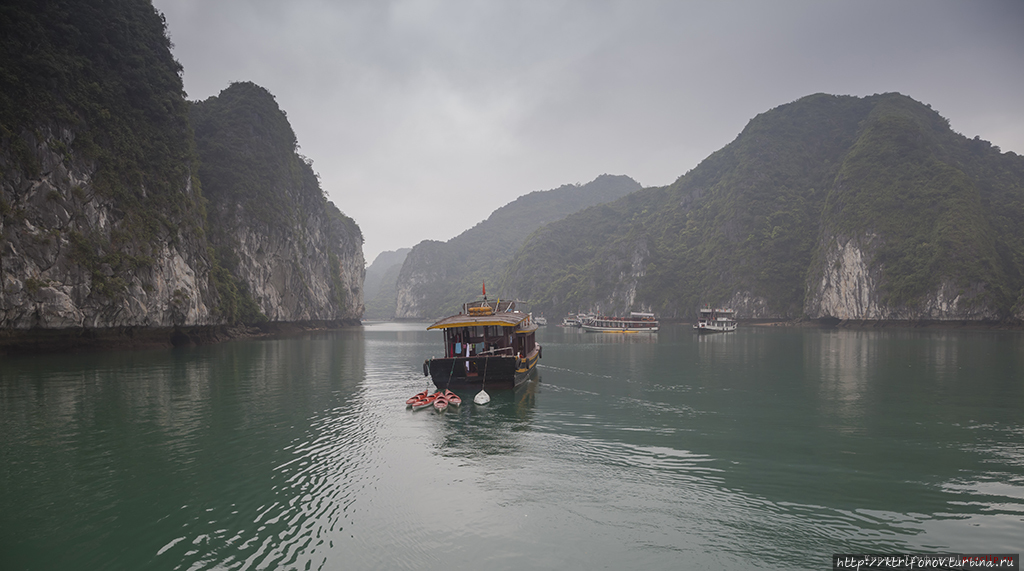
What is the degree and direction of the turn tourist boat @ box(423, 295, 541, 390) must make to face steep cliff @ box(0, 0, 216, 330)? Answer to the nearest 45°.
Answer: approximately 45° to its left

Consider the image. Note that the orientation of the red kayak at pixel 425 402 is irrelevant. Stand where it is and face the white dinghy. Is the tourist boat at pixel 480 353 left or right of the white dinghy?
left

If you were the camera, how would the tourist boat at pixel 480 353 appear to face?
facing away from the viewer

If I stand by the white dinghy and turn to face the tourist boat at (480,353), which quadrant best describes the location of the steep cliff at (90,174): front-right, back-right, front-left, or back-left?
front-left

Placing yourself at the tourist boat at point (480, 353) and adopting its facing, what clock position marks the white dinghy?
The white dinghy is roughly at 6 o'clock from the tourist boat.

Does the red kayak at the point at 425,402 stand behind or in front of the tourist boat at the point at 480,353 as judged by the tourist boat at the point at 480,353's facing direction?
behind

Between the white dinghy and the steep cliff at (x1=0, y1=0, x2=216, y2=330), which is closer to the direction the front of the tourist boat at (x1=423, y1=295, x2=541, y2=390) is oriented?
the steep cliff
